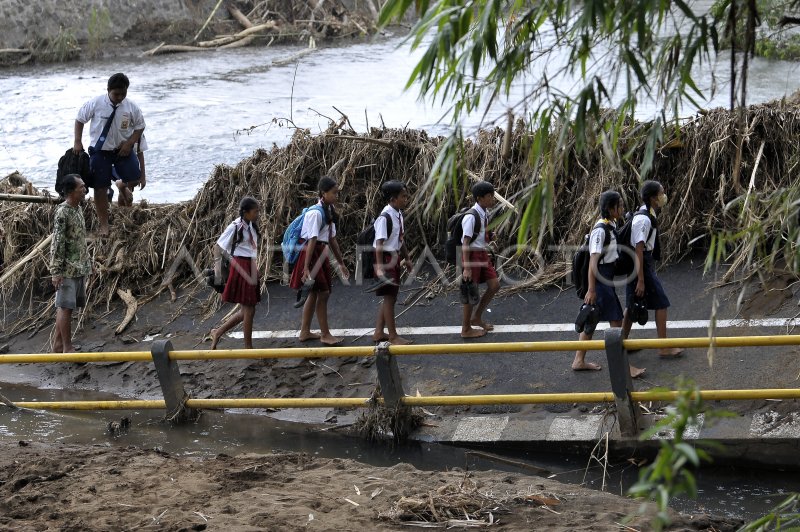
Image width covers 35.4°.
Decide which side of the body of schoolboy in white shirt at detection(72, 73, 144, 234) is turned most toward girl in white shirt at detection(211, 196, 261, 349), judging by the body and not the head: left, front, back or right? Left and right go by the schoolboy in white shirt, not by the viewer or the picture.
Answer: front

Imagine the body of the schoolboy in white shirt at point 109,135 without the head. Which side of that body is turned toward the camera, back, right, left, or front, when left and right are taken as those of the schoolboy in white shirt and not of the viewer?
front

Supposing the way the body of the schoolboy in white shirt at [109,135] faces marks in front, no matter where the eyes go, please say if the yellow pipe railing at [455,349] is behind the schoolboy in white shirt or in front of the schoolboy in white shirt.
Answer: in front

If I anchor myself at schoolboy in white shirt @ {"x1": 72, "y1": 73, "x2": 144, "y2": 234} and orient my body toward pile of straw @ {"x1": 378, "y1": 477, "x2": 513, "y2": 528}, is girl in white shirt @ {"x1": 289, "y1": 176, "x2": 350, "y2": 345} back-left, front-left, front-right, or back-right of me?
front-left

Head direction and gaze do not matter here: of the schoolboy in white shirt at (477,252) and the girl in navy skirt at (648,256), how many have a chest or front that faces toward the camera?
0

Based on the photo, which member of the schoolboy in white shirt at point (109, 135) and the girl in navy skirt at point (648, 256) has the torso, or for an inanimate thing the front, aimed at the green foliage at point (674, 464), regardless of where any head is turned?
the schoolboy in white shirt
